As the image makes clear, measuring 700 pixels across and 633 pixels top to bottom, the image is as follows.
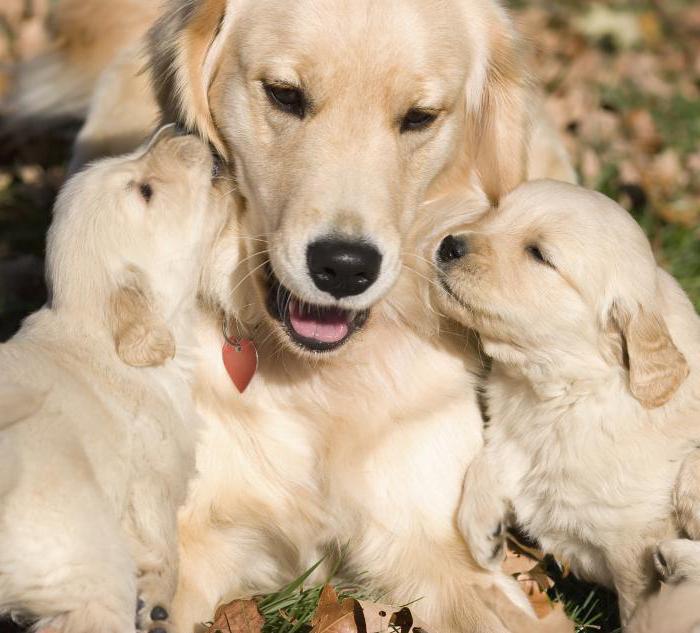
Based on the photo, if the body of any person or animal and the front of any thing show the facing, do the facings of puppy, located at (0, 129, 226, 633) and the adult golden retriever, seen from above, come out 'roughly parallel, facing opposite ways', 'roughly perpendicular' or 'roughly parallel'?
roughly perpendicular

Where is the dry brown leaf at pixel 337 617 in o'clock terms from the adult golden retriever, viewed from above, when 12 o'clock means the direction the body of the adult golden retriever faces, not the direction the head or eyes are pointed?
The dry brown leaf is roughly at 12 o'clock from the adult golden retriever.

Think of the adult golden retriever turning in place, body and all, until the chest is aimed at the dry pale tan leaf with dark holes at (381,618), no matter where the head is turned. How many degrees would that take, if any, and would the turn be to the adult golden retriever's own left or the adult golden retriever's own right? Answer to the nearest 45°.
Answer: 0° — it already faces it

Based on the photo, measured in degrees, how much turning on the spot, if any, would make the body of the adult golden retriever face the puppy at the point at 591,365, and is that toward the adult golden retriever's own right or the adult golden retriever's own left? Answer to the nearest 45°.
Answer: approximately 45° to the adult golden retriever's own left

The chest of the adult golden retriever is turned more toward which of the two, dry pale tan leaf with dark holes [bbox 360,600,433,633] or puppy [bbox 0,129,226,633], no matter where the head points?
the dry pale tan leaf with dark holes

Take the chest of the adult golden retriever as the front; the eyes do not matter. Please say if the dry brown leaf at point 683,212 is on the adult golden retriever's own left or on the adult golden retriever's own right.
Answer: on the adult golden retriever's own left

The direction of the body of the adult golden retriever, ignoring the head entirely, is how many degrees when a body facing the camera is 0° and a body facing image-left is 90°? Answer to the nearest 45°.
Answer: approximately 0°

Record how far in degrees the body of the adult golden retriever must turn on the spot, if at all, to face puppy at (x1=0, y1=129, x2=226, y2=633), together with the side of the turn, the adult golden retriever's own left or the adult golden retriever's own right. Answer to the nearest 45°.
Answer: approximately 45° to the adult golden retriever's own right

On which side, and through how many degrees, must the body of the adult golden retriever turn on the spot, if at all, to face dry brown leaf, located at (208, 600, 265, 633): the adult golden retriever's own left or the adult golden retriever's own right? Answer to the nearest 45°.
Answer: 0° — it already faces it

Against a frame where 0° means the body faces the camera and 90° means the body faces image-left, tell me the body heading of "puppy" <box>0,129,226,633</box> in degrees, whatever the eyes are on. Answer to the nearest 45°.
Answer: approximately 270°

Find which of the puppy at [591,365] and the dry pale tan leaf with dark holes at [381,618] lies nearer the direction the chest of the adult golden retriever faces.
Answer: the dry pale tan leaf with dark holes

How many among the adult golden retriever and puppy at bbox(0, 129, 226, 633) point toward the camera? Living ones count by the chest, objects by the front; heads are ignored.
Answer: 1
